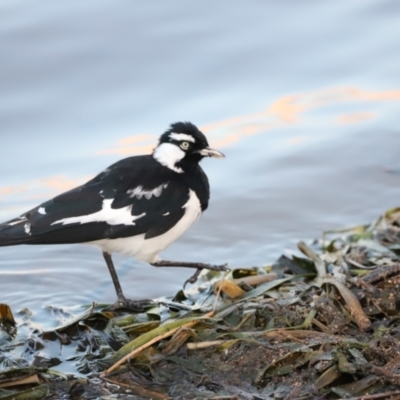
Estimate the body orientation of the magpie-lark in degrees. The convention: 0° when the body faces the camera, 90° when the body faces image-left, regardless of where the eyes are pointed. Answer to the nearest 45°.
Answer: approximately 270°
